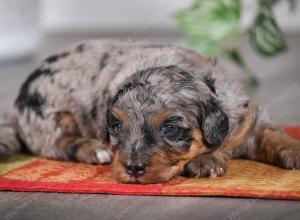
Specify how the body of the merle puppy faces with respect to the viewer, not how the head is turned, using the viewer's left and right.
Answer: facing the viewer and to the right of the viewer
